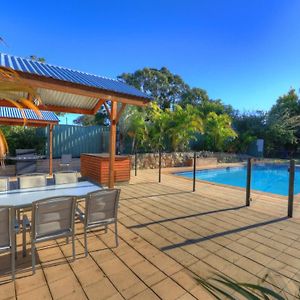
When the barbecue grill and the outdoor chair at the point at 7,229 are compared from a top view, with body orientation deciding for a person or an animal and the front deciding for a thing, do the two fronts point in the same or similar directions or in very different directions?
very different directions

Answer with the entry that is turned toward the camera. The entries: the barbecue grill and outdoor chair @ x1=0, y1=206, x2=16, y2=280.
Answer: the barbecue grill

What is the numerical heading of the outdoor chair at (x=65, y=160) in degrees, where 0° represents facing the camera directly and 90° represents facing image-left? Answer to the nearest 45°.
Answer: approximately 45°

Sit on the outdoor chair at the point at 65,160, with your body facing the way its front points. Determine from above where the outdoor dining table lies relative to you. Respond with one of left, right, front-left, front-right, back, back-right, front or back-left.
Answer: front-left

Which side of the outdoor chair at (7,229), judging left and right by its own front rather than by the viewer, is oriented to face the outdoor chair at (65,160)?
front

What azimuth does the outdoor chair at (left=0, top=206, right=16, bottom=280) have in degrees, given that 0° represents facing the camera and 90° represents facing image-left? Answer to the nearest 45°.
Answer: approximately 180°

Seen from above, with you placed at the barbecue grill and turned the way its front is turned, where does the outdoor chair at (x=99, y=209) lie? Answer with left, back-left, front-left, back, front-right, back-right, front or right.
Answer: front

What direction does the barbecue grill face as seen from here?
toward the camera

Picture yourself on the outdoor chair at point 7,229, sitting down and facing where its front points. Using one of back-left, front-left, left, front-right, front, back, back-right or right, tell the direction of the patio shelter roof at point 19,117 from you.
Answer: front

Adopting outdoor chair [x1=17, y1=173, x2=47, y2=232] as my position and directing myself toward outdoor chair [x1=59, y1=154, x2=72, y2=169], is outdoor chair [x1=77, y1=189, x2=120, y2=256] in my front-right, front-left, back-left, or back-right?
back-right

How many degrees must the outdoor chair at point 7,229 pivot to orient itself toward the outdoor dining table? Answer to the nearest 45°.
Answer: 0° — it already faces it

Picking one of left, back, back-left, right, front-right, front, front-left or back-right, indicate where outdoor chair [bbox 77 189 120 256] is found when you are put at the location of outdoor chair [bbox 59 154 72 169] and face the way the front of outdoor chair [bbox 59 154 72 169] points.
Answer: front-left

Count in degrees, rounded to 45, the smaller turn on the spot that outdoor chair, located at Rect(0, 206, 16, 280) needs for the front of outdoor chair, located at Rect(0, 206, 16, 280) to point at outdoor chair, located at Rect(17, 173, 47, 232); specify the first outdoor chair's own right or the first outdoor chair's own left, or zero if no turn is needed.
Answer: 0° — it already faces it

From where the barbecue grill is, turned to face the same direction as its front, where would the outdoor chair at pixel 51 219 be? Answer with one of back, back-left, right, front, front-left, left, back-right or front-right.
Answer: front
